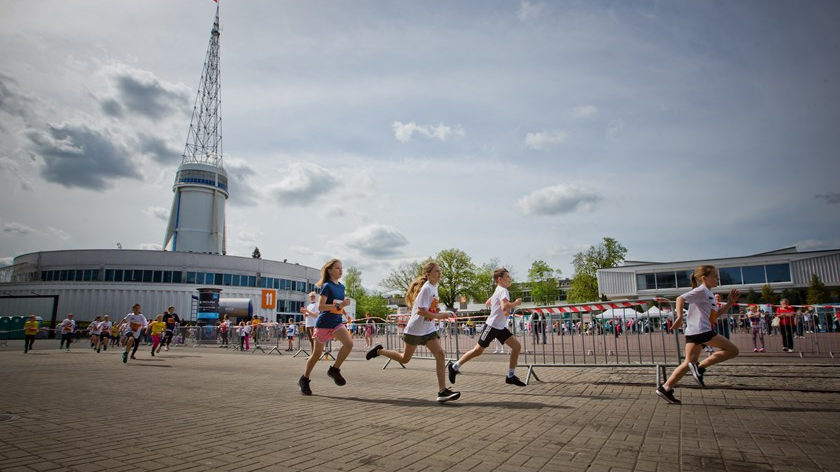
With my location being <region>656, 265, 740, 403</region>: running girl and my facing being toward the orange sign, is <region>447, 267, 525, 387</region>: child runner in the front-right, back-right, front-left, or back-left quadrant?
front-left

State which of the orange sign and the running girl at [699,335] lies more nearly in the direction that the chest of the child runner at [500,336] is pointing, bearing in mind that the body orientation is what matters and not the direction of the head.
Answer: the running girl

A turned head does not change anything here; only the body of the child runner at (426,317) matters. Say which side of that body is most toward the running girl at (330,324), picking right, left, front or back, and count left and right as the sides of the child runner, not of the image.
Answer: back

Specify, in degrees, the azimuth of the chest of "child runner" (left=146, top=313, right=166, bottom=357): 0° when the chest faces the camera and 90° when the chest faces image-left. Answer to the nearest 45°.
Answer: approximately 315°

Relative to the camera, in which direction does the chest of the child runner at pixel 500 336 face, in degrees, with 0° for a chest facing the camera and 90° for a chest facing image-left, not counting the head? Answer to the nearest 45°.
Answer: approximately 270°

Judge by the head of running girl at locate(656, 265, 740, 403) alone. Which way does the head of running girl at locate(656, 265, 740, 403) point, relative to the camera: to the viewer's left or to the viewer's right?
to the viewer's right

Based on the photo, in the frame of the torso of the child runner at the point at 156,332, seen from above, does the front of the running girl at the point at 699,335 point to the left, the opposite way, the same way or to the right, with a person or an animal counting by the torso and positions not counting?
the same way

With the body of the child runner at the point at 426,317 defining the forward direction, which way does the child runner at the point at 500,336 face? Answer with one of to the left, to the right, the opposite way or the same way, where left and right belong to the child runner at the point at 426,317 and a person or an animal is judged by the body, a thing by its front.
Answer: the same way

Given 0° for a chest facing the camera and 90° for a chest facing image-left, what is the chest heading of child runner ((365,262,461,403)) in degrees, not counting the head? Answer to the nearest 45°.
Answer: approximately 270°

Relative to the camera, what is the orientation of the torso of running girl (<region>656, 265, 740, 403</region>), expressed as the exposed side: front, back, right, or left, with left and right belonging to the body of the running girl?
right

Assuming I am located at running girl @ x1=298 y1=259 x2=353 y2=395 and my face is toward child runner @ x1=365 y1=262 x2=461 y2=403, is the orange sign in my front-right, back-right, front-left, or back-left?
back-left

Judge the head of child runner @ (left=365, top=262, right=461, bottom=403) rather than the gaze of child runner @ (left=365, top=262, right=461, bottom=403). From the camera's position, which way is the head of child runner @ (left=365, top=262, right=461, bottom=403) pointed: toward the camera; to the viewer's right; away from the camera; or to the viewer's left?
to the viewer's right

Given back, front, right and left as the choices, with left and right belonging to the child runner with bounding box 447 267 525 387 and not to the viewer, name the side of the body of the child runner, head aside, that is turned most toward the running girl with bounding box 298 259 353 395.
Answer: back

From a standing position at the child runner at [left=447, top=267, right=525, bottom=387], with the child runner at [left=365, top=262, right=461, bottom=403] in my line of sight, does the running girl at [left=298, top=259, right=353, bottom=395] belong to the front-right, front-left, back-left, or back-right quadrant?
front-right

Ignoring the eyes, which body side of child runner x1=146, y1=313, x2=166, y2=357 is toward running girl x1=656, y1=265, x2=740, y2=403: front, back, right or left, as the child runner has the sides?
front
